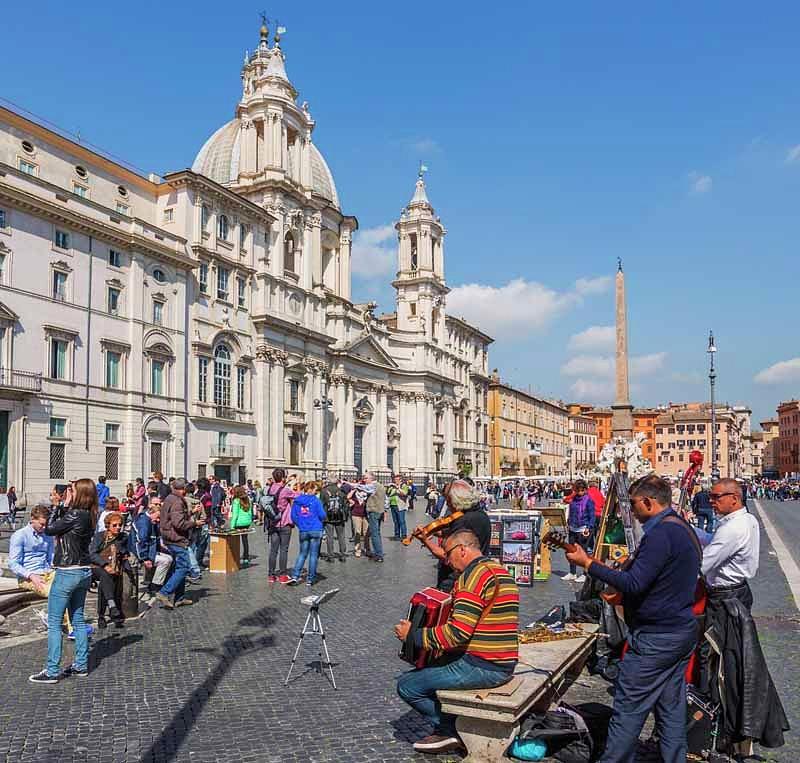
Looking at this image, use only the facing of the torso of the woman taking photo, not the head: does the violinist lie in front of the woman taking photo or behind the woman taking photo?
behind

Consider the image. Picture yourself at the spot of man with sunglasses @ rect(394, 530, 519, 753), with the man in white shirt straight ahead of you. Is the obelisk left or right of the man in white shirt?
left

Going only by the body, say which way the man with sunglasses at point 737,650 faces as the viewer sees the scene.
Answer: to the viewer's left

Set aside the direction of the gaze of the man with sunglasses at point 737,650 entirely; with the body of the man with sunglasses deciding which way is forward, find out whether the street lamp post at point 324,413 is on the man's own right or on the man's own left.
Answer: on the man's own right

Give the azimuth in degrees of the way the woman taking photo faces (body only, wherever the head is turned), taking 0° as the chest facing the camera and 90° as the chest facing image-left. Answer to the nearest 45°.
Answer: approximately 90°

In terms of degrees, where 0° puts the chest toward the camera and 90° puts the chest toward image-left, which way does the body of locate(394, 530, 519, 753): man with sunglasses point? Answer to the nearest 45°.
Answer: approximately 90°

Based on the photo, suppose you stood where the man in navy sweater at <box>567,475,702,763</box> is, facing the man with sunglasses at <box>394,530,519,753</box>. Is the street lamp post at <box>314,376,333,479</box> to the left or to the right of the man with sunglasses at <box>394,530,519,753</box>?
right
